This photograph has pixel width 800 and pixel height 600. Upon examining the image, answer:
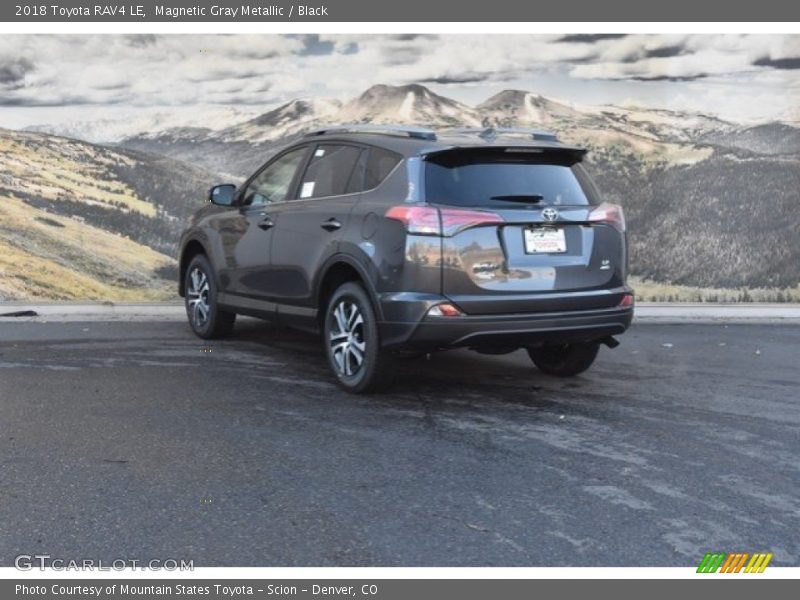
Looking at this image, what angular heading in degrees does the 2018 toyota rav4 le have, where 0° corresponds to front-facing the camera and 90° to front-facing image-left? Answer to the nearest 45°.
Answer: approximately 135°
